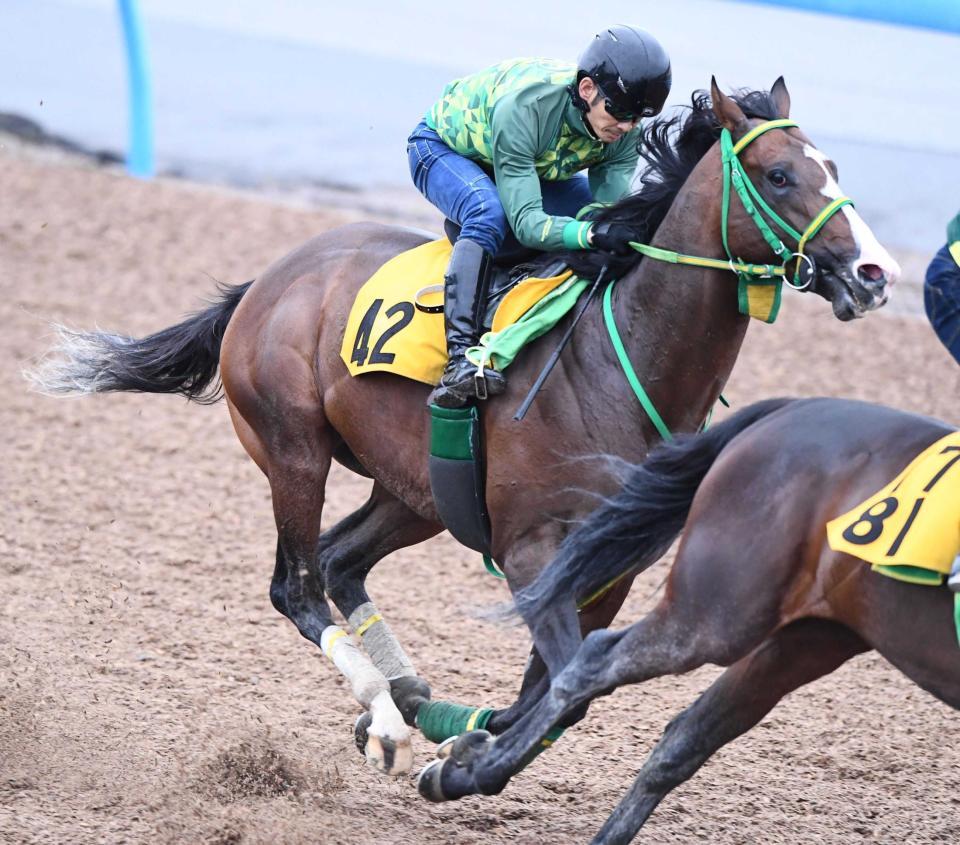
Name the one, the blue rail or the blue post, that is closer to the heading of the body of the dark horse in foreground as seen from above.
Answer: the blue rail

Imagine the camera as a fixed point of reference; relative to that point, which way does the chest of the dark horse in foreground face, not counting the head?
to the viewer's right

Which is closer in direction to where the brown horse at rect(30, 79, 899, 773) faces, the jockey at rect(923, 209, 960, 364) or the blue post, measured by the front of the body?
the jockey

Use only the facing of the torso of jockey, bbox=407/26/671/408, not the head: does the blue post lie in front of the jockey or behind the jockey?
behind

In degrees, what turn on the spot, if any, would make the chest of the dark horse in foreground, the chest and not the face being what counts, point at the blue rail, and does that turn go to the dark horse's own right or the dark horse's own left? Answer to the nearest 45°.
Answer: approximately 90° to the dark horse's own left

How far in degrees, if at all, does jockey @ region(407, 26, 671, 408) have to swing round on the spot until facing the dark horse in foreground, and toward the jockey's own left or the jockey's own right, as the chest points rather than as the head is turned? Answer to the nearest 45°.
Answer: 0° — they already face it

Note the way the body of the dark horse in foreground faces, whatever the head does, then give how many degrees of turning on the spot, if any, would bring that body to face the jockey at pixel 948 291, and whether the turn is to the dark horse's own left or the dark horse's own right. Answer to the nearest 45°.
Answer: approximately 45° to the dark horse's own left

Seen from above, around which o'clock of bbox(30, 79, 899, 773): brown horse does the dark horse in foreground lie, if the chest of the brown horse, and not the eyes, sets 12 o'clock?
The dark horse in foreground is roughly at 2 o'clock from the brown horse.

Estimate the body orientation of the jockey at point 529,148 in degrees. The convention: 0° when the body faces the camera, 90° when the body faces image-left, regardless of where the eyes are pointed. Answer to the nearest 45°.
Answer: approximately 315°

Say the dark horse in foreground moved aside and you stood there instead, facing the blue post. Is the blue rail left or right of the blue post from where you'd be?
right

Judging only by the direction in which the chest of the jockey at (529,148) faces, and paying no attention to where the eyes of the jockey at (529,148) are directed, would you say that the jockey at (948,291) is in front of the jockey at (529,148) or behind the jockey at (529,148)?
in front

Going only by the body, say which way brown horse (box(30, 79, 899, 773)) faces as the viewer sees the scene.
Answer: to the viewer's right
